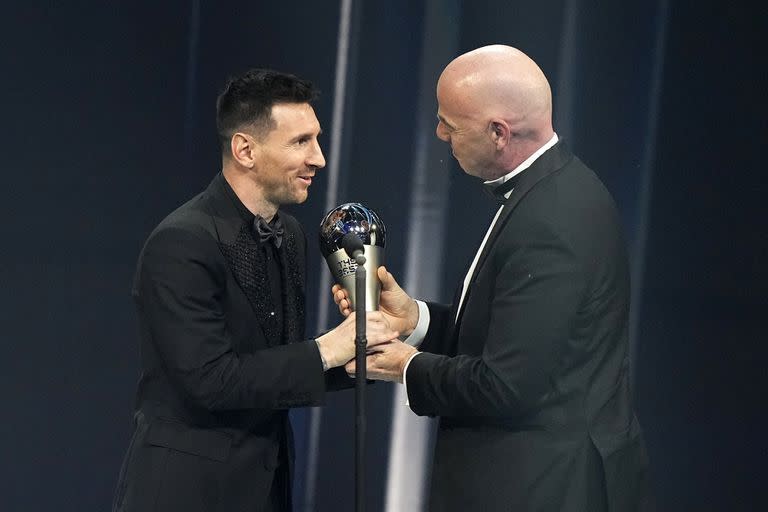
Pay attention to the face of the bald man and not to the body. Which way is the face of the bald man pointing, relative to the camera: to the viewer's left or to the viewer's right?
to the viewer's left

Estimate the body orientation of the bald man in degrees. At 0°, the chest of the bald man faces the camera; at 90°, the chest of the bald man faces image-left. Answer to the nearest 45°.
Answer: approximately 90°
